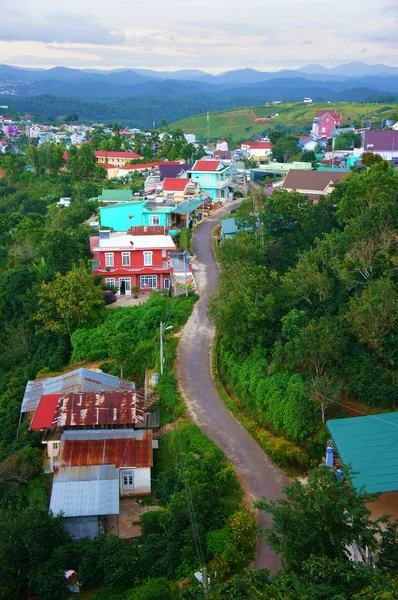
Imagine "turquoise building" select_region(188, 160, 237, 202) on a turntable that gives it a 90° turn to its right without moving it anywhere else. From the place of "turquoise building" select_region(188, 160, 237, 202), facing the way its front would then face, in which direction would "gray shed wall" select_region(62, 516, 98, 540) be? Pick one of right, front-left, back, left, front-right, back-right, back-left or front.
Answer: front-left

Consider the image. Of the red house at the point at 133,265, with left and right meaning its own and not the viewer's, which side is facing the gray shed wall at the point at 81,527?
front

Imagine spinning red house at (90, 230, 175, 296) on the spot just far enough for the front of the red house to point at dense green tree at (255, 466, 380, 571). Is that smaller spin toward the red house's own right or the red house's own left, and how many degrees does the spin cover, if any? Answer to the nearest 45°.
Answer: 0° — it already faces it

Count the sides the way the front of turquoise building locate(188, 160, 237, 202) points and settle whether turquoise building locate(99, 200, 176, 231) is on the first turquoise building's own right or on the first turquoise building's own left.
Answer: on the first turquoise building's own right

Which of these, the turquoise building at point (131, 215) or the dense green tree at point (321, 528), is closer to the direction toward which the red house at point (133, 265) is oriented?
the dense green tree

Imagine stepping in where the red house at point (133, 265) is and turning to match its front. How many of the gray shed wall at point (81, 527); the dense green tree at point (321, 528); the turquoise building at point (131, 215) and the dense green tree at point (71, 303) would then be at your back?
1

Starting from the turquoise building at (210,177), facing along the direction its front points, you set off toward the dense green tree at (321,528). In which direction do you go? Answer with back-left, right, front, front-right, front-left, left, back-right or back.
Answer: front-right

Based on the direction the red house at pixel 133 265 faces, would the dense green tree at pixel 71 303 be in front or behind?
in front

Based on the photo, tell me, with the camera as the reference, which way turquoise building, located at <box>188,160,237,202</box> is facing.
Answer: facing the viewer and to the right of the viewer

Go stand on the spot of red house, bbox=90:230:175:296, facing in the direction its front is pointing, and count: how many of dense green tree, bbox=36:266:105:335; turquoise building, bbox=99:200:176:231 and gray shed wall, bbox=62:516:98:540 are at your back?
1

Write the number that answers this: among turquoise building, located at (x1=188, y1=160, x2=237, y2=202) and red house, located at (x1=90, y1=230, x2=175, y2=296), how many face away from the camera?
0

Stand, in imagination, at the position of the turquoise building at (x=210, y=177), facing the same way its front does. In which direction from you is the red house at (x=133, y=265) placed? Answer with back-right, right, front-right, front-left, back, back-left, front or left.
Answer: front-right

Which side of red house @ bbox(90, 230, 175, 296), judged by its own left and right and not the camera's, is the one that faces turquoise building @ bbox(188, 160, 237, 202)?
back

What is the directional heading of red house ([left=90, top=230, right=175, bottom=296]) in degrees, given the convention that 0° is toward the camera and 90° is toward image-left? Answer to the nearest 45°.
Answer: approximately 0°
